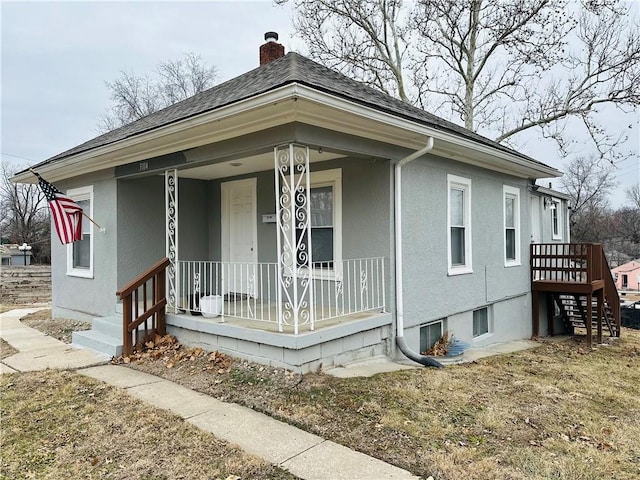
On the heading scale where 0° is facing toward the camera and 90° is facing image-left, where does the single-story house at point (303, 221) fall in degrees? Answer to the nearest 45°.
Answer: approximately 45°

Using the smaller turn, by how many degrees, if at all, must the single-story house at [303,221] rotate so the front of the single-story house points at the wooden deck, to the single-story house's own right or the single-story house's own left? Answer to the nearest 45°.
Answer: approximately 180°

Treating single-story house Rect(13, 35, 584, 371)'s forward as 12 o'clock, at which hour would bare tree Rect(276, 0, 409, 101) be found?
The bare tree is roughly at 5 o'clock from the single-story house.

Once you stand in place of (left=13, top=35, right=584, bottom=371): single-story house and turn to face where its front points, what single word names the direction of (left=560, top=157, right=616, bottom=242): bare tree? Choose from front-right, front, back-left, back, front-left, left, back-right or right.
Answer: back

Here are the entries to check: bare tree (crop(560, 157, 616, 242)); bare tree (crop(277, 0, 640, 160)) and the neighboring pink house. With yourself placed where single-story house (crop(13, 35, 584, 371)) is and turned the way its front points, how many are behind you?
3

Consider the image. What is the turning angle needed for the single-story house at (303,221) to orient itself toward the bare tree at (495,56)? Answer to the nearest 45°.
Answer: approximately 180°

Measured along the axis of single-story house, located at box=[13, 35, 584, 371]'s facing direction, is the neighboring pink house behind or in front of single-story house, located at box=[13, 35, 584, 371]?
behind

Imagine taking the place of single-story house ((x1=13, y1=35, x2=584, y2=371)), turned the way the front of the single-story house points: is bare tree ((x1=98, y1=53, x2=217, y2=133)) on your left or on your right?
on your right
